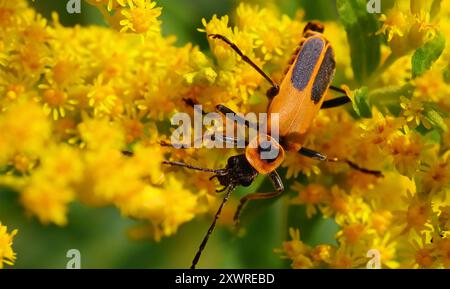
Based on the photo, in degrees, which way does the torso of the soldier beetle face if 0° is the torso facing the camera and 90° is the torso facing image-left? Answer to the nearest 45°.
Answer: approximately 45°

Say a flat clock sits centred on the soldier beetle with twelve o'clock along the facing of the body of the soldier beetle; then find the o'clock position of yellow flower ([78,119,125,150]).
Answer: The yellow flower is roughly at 1 o'clock from the soldier beetle.

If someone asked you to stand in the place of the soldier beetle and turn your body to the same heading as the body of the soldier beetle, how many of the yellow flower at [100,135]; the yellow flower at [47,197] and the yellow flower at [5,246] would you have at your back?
0

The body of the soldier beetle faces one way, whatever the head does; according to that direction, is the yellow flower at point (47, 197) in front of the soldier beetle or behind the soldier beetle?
in front

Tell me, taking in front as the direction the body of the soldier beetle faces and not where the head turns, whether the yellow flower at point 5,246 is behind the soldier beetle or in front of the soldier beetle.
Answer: in front

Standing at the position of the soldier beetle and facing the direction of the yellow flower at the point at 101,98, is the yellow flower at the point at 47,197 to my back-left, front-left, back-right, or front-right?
front-left
